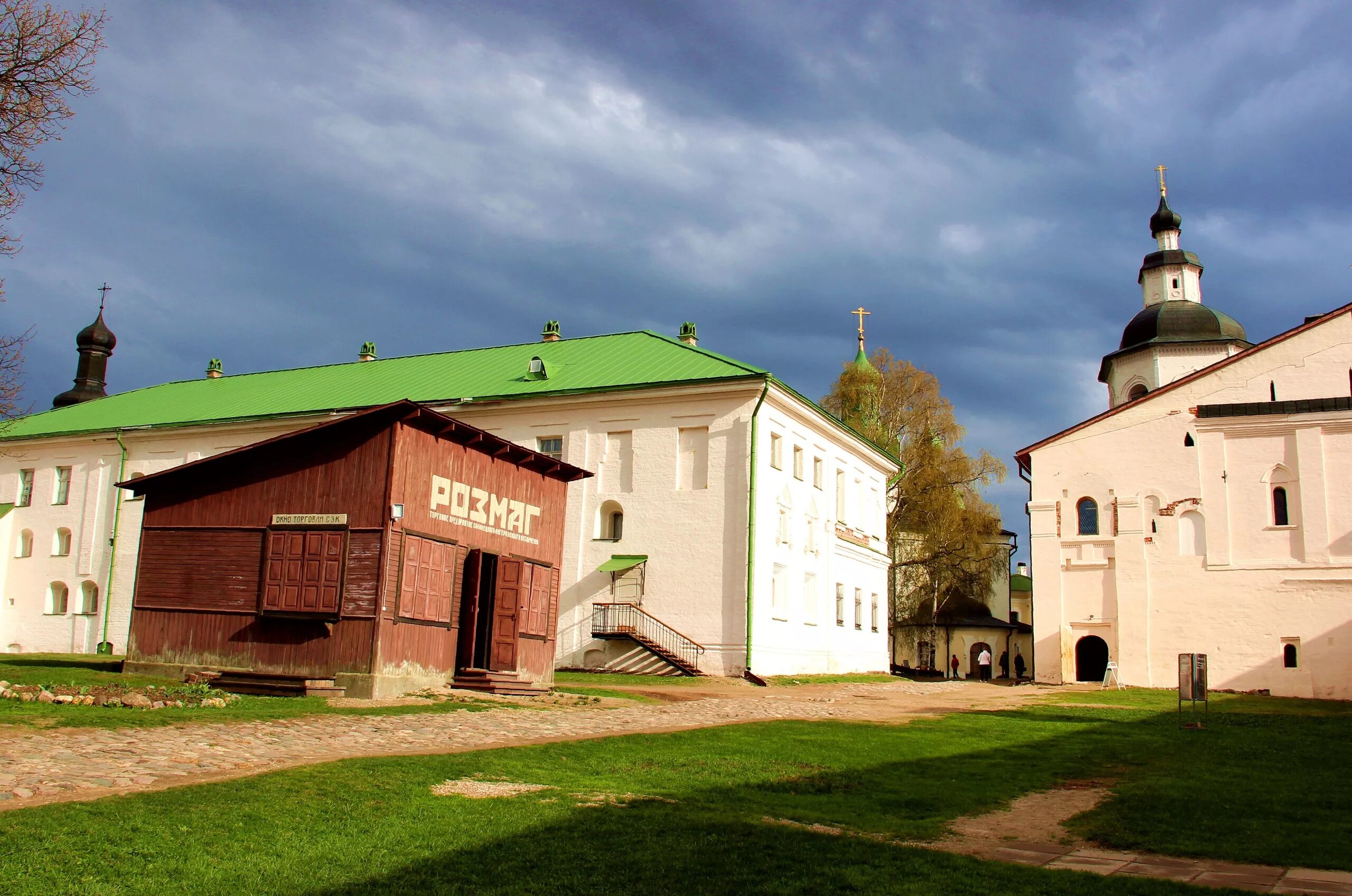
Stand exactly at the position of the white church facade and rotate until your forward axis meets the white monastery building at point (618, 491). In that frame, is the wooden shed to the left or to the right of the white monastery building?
left

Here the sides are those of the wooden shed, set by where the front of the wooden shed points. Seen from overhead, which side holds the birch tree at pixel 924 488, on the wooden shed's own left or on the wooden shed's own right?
on the wooden shed's own left

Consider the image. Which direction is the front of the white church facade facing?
toward the camera

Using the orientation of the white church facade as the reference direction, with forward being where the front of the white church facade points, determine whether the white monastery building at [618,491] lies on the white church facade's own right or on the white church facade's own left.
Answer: on the white church facade's own right

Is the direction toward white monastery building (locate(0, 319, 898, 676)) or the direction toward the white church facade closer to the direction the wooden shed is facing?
the white church facade

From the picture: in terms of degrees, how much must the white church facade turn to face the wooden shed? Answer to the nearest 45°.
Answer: approximately 45° to its right

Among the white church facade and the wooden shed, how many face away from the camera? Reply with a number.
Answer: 0

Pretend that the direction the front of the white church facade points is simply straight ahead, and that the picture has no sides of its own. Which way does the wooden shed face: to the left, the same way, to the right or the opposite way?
to the left

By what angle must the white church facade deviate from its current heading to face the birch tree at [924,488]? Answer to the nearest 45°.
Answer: approximately 135° to its right

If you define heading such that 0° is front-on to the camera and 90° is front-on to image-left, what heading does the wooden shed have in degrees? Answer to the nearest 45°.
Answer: approximately 315°

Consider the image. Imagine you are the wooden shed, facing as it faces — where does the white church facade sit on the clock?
The white church facade is roughly at 10 o'clock from the wooden shed.
